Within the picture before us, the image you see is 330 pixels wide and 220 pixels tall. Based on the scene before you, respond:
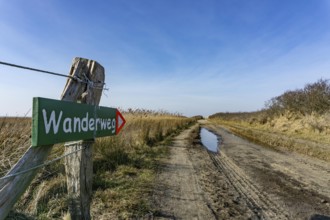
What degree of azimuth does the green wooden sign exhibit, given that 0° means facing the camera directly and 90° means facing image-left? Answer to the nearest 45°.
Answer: approximately 315°

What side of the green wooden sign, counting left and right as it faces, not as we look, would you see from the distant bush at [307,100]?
left

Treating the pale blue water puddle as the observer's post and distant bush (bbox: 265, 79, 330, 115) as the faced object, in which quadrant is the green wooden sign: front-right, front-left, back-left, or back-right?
back-right

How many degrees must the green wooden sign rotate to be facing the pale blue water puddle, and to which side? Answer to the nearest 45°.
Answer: approximately 90° to its left

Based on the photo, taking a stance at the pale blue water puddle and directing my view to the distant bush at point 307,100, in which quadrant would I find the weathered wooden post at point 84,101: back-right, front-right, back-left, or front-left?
back-right
